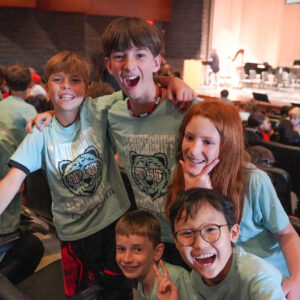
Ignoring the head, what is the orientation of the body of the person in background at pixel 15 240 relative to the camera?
away from the camera

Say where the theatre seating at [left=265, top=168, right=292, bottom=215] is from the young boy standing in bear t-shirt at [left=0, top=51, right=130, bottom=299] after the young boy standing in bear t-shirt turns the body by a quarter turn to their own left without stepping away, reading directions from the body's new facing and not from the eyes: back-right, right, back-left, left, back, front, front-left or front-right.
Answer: front

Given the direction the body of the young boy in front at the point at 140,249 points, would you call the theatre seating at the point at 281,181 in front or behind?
behind

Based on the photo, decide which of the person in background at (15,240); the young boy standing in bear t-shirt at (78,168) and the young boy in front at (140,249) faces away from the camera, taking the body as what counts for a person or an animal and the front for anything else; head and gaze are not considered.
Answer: the person in background

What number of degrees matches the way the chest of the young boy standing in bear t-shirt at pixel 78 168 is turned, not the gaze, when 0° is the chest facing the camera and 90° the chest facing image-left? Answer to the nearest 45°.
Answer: approximately 0°

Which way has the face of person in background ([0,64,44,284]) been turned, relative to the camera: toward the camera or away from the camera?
away from the camera

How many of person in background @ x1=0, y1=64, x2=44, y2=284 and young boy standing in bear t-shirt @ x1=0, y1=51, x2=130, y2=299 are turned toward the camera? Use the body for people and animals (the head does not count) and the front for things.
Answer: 1
